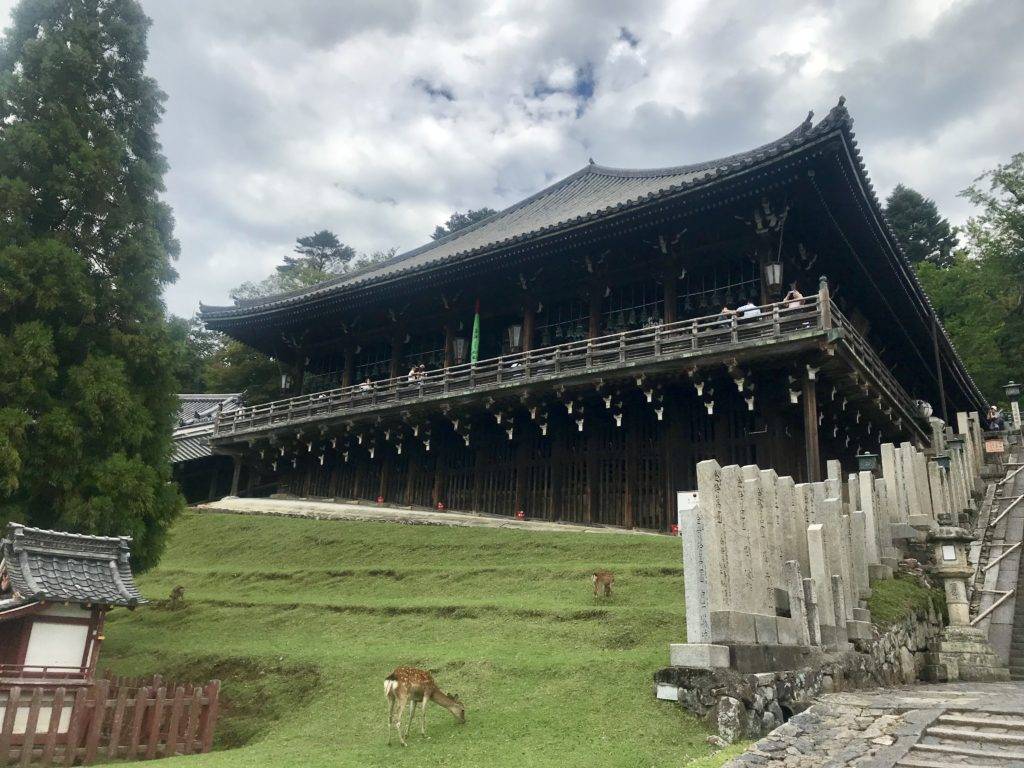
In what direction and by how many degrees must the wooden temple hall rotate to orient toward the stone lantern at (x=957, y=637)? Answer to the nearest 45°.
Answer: approximately 90° to its left

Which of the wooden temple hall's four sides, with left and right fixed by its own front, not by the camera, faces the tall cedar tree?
front

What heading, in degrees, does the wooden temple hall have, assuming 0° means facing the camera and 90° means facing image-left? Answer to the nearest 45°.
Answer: approximately 45°

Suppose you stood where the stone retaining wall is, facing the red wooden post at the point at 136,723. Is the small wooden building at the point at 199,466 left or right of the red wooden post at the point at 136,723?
right

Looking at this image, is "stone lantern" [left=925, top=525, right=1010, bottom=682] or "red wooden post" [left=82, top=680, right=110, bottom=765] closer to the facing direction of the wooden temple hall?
the red wooden post

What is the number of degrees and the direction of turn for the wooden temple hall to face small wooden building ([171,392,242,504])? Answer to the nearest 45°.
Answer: approximately 90° to its right

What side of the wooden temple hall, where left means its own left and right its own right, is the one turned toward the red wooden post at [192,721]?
front

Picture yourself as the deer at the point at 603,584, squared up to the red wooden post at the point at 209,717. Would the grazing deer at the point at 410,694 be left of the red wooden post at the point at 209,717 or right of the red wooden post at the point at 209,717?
left

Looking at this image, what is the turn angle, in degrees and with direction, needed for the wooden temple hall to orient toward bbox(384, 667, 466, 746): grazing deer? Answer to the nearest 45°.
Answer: approximately 45° to its left
